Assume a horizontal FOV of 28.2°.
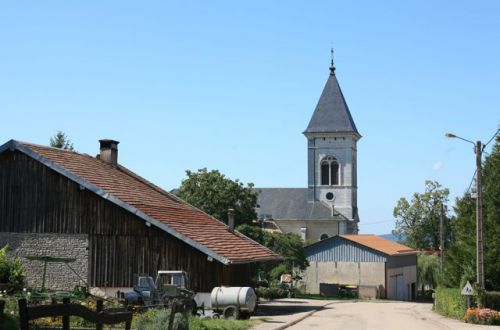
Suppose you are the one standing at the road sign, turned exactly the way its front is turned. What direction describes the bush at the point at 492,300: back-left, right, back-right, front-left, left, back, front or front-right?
back-left

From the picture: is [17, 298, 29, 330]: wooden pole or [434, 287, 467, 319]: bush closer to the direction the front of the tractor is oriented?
the wooden pole

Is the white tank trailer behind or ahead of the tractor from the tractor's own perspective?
behind

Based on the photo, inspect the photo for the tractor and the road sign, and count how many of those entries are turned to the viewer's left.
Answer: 1

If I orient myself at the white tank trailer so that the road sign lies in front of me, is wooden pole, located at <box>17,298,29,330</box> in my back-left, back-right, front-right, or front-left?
back-right

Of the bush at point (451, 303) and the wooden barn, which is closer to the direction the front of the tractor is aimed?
the wooden barn

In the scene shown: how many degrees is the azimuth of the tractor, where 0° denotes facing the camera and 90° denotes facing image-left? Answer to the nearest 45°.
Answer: approximately 90°

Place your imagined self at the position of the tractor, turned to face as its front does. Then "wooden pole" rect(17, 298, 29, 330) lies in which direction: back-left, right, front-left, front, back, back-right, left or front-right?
left

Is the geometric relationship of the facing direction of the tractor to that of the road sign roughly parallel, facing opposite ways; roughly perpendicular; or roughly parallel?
roughly perpendicular

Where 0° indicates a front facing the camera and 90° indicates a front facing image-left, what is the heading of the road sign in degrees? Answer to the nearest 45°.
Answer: approximately 0°

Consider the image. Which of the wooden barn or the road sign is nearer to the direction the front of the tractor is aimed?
the wooden barn

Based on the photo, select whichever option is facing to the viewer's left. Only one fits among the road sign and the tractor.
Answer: the tractor
